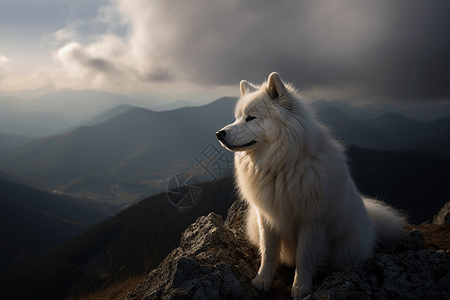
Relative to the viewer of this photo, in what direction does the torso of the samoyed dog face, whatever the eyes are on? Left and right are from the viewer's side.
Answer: facing the viewer and to the left of the viewer

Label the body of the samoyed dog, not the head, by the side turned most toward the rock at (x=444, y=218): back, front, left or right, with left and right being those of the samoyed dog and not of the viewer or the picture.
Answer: back
